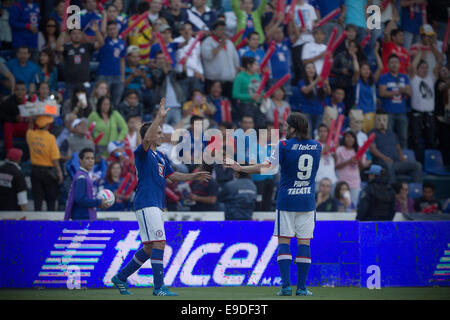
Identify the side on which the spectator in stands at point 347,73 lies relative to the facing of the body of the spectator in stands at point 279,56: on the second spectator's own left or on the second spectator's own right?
on the second spectator's own left

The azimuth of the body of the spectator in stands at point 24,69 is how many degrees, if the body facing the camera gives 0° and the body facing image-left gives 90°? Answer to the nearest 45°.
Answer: approximately 0°

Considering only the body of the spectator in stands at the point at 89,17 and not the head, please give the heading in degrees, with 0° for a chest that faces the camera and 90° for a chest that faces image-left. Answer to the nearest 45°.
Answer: approximately 0°

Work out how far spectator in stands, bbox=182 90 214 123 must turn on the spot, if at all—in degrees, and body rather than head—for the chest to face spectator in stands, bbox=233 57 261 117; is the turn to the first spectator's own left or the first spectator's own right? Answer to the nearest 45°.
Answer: approximately 135° to the first spectator's own left

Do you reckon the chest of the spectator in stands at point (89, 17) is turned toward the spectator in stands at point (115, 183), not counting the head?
yes

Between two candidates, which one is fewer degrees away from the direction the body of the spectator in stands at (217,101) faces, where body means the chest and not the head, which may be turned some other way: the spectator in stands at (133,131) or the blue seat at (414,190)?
the spectator in stands

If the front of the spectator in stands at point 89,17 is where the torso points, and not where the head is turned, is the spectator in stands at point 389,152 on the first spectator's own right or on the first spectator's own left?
on the first spectator's own left
